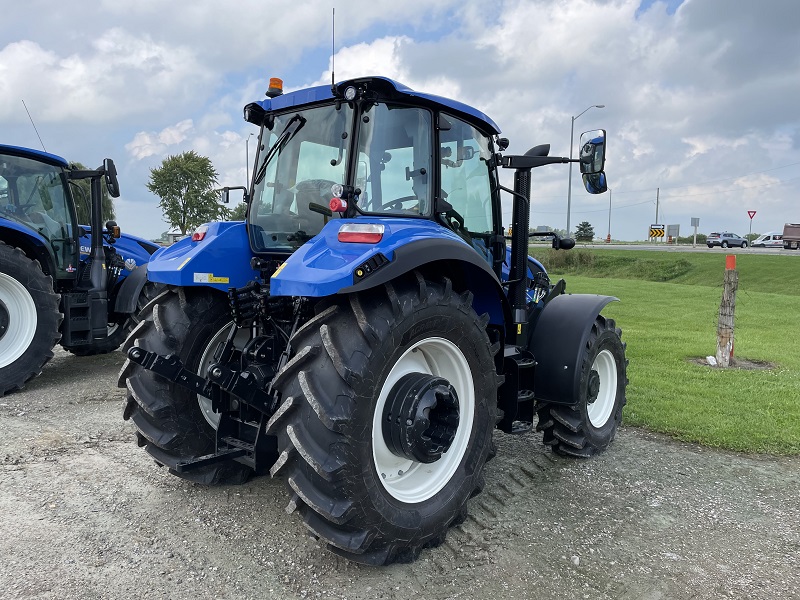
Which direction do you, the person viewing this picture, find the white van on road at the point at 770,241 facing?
facing to the left of the viewer

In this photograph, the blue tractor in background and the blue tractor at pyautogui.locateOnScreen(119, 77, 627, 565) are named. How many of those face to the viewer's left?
0

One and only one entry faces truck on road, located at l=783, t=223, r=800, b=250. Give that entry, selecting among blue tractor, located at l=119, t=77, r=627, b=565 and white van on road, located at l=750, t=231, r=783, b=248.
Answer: the blue tractor

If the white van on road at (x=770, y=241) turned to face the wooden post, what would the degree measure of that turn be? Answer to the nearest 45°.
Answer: approximately 90° to its left

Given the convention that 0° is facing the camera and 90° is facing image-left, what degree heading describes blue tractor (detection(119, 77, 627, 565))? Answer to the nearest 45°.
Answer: approximately 225°

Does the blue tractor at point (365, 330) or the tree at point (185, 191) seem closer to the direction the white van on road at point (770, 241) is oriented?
the tree

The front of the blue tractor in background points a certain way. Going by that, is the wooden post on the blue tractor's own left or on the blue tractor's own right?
on the blue tractor's own right

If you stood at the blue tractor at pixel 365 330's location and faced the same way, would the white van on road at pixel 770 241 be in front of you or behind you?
in front

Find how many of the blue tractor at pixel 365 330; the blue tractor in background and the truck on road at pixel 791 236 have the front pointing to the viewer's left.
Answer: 0

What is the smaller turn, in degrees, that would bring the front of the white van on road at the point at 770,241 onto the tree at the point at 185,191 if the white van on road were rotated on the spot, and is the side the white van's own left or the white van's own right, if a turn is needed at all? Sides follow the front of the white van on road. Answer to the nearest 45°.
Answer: approximately 45° to the white van's own left

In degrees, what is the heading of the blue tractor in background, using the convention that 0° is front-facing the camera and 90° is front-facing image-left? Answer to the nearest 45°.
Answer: approximately 225°

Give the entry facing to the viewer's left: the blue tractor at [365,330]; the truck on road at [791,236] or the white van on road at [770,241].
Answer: the white van on road at [770,241]

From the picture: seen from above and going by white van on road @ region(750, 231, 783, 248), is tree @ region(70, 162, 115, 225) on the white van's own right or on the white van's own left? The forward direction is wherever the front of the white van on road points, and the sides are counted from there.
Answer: on the white van's own left
